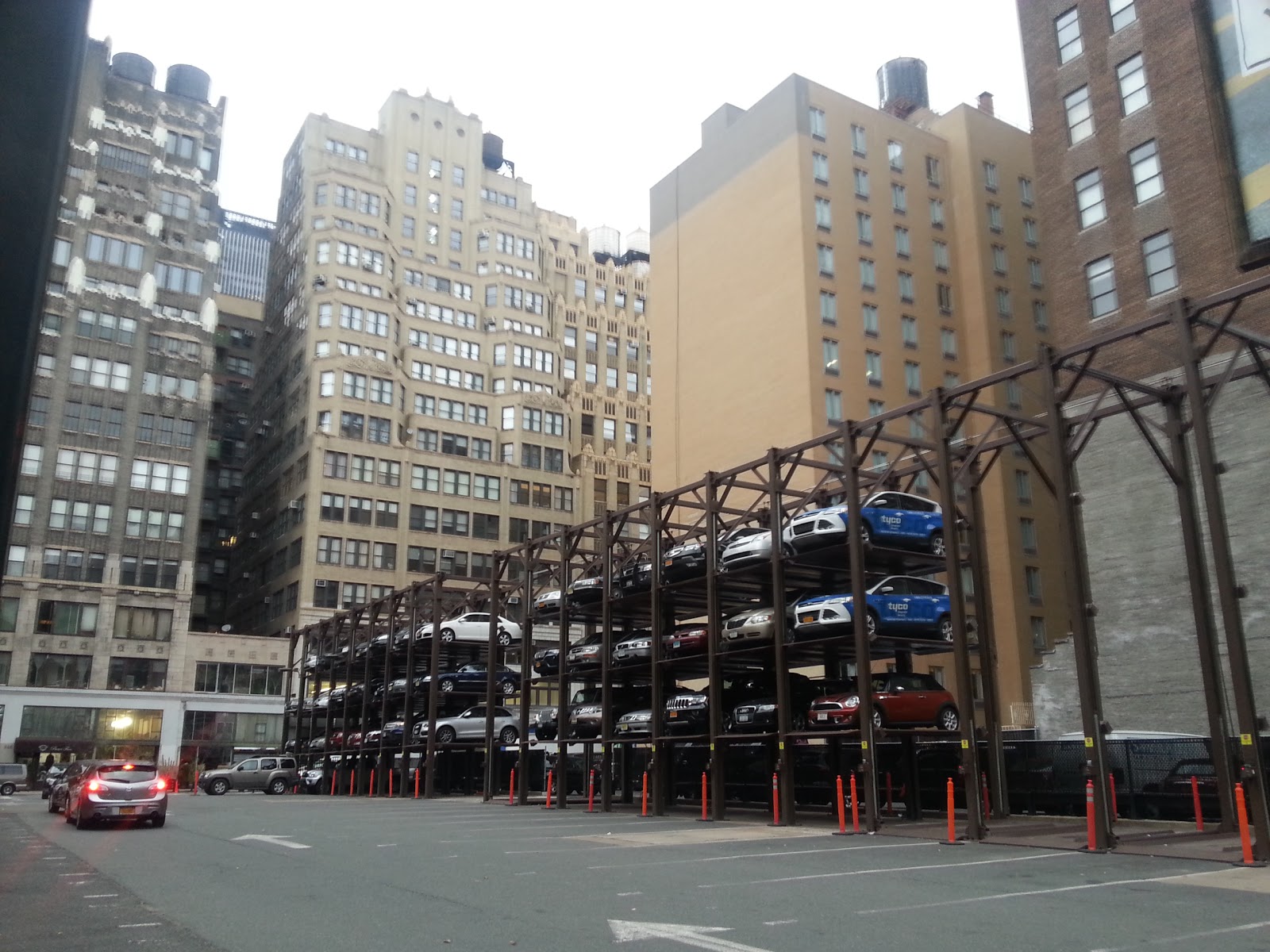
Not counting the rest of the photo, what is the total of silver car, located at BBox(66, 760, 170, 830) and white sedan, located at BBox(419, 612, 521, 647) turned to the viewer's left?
1

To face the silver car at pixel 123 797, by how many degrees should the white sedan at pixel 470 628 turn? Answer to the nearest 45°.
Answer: approximately 45° to its left

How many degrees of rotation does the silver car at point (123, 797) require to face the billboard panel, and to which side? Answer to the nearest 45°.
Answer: approximately 135° to its right

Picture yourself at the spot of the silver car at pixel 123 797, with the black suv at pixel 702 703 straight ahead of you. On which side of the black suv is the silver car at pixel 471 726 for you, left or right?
left

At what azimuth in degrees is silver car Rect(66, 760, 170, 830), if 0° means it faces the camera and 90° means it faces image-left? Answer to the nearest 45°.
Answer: approximately 180°

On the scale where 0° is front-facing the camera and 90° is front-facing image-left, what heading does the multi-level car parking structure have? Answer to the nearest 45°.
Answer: approximately 45°

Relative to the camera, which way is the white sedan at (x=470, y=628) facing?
to the viewer's left

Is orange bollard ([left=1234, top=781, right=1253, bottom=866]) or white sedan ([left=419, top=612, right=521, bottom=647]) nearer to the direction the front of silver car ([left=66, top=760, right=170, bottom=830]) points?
the white sedan

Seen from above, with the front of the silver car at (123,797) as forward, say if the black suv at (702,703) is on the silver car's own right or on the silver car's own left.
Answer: on the silver car's own right

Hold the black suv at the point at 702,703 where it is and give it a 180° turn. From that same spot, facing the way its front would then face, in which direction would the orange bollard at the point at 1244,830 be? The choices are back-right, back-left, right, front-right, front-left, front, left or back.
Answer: right

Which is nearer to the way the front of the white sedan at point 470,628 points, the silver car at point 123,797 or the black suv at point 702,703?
the silver car

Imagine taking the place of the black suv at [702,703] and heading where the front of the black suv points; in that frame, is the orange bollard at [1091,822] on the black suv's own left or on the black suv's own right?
on the black suv's own left

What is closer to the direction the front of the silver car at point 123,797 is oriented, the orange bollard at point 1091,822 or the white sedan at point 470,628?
the white sedan

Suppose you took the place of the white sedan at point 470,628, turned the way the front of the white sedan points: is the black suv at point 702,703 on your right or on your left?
on your left

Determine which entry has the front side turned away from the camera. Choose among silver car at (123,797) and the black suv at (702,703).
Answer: the silver car

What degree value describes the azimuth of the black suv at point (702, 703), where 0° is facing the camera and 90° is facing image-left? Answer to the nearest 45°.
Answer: approximately 45°
